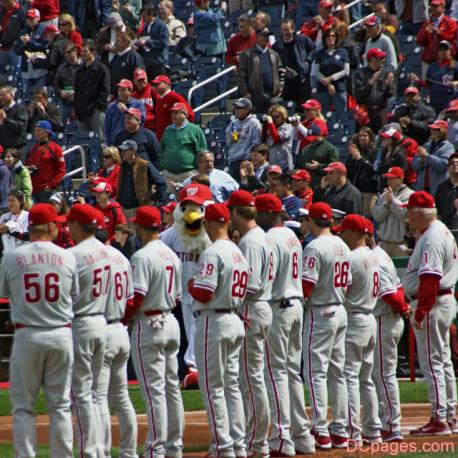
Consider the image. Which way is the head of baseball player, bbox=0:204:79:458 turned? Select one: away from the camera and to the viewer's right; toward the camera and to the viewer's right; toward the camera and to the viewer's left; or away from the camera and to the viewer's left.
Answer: away from the camera and to the viewer's right

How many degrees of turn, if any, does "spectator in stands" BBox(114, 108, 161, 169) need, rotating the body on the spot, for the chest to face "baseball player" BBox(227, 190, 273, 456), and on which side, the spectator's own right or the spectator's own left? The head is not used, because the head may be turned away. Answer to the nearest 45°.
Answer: approximately 45° to the spectator's own left

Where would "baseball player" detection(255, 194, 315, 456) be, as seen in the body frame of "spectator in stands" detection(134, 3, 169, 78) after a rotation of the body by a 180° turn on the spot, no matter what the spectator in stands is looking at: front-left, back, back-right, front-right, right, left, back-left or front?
back-right

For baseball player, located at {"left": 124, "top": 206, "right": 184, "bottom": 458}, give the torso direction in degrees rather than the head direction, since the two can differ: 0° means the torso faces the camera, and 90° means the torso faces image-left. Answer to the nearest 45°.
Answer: approximately 135°

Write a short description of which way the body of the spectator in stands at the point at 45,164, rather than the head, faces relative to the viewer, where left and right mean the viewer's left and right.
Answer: facing the viewer and to the left of the viewer

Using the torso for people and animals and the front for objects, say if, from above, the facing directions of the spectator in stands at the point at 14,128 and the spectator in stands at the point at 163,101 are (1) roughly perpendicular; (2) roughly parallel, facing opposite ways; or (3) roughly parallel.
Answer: roughly parallel

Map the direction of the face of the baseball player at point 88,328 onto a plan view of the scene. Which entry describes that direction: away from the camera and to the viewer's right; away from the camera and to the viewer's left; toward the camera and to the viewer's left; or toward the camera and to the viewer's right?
away from the camera and to the viewer's left

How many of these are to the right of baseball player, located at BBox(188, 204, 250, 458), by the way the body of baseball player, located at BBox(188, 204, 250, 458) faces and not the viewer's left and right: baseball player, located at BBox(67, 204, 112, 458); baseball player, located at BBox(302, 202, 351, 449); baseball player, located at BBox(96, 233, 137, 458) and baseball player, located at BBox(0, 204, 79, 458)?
1

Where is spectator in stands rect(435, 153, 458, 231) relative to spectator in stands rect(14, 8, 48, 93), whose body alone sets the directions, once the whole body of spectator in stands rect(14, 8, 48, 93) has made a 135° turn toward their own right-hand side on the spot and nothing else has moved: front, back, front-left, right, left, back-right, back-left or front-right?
back-right

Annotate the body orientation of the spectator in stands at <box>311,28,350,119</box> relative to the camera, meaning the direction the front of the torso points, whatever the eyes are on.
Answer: toward the camera

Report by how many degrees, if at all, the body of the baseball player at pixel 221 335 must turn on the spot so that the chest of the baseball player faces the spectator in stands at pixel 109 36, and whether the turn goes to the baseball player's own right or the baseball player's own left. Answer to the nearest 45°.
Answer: approximately 45° to the baseball player's own right

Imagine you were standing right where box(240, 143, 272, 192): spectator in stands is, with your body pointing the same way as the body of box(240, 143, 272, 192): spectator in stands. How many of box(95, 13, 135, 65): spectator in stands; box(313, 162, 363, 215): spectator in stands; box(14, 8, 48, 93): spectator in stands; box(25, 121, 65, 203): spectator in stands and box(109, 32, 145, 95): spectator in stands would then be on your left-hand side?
1

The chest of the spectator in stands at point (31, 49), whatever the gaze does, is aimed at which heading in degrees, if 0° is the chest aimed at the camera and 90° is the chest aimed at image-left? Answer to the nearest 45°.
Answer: approximately 45°

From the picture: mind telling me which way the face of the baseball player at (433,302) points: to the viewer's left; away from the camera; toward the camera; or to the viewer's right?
to the viewer's left

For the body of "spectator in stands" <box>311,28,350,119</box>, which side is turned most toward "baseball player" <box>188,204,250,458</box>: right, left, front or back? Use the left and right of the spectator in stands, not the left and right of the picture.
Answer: front

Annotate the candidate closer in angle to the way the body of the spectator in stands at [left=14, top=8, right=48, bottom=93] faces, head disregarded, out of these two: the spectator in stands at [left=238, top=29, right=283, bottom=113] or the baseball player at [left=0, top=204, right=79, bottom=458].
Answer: the baseball player
